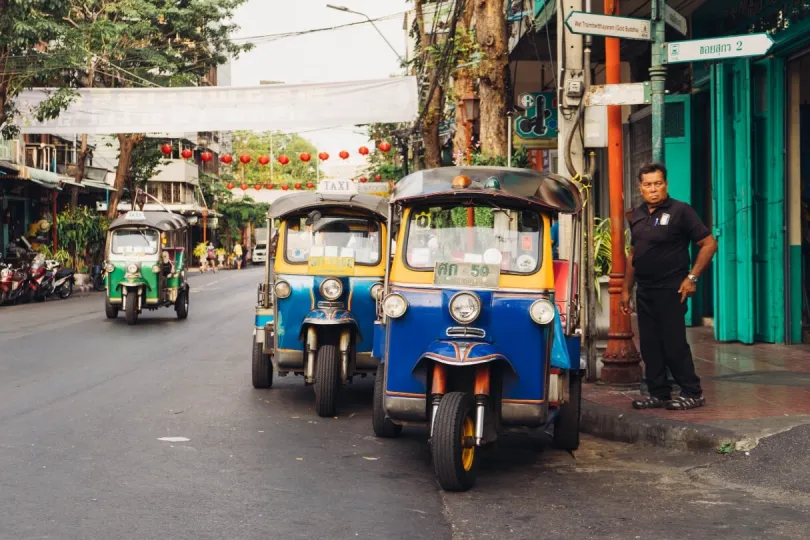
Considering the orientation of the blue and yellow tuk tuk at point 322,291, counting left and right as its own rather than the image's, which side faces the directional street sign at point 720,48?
left

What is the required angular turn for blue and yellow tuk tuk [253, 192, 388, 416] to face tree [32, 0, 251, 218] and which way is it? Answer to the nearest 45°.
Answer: approximately 180°

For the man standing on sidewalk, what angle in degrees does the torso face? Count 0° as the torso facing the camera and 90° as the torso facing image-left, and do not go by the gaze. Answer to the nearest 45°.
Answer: approximately 45°

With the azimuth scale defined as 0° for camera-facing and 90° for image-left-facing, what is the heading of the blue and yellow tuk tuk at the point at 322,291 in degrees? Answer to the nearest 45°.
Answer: approximately 0°

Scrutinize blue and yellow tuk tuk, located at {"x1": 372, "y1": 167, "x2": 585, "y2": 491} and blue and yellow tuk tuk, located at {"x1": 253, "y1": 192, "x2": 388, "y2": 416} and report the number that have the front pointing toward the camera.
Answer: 2

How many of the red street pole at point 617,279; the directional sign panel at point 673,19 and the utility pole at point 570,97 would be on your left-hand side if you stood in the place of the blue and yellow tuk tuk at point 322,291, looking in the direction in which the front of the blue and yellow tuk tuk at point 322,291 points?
3

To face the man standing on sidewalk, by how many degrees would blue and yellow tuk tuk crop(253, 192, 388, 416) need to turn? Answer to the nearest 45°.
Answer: approximately 45° to its left
